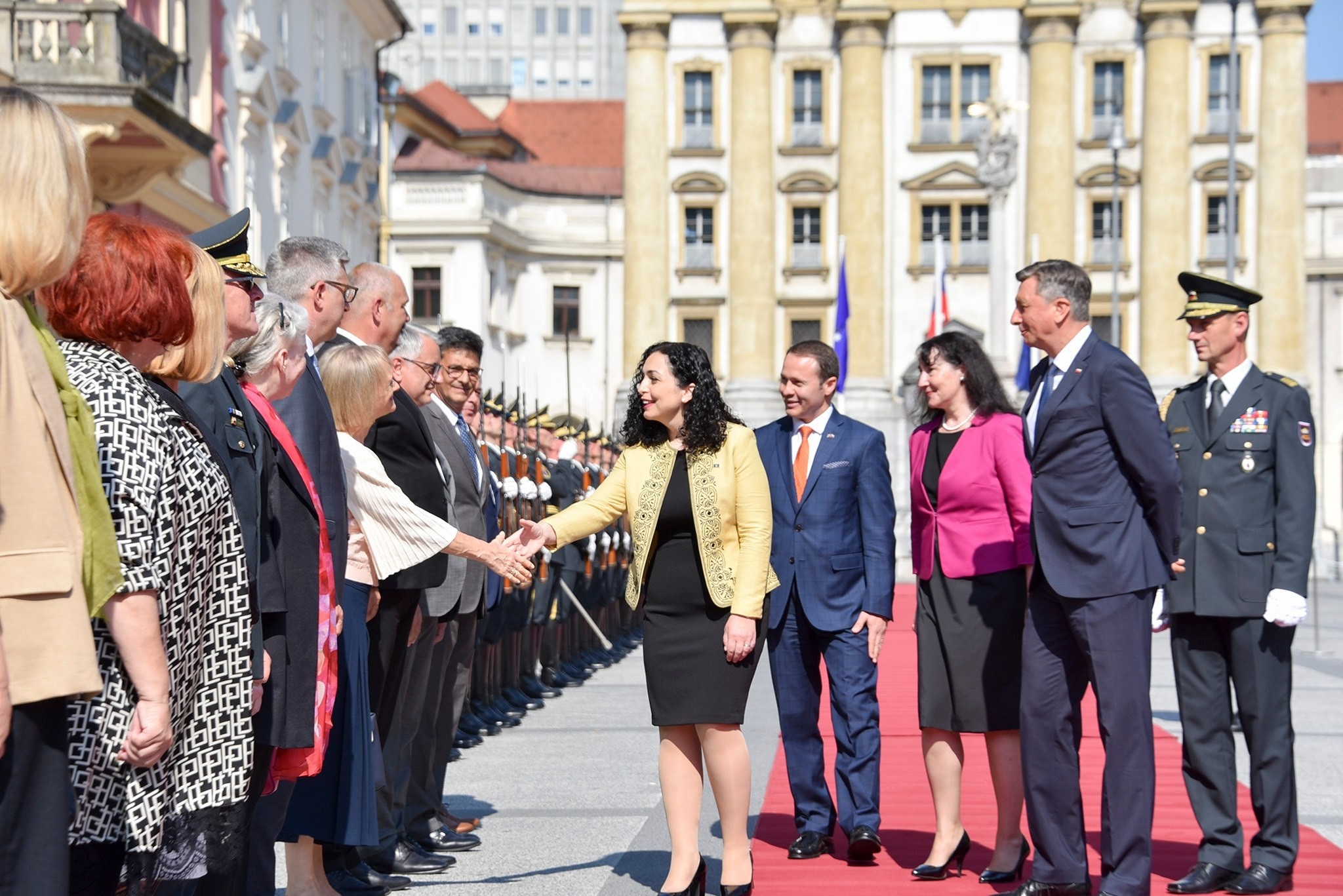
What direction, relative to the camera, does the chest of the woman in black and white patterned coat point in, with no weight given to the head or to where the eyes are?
to the viewer's right

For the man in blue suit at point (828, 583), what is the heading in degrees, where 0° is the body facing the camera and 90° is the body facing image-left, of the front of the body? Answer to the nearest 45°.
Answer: approximately 45°

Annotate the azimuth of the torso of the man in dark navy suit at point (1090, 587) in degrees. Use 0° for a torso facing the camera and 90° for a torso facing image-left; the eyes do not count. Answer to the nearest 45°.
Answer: approximately 90°

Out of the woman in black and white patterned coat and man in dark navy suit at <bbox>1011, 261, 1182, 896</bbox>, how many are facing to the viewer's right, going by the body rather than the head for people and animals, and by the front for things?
1

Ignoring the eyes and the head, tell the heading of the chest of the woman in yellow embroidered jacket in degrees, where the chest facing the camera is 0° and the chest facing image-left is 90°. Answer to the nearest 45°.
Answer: approximately 45°

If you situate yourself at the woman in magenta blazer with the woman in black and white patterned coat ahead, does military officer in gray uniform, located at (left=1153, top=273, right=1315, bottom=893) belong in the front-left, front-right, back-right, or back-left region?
back-left

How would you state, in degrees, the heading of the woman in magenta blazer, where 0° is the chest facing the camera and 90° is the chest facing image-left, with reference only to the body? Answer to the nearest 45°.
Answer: approximately 45°

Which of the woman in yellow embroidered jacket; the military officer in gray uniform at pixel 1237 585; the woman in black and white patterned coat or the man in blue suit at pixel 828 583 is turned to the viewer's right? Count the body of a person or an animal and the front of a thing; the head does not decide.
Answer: the woman in black and white patterned coat

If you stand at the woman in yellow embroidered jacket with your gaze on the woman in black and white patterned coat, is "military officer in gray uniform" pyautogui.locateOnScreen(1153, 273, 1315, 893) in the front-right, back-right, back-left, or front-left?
back-left

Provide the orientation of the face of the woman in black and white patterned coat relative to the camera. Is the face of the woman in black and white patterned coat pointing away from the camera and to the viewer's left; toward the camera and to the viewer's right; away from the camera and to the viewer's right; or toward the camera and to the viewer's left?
away from the camera and to the viewer's right
